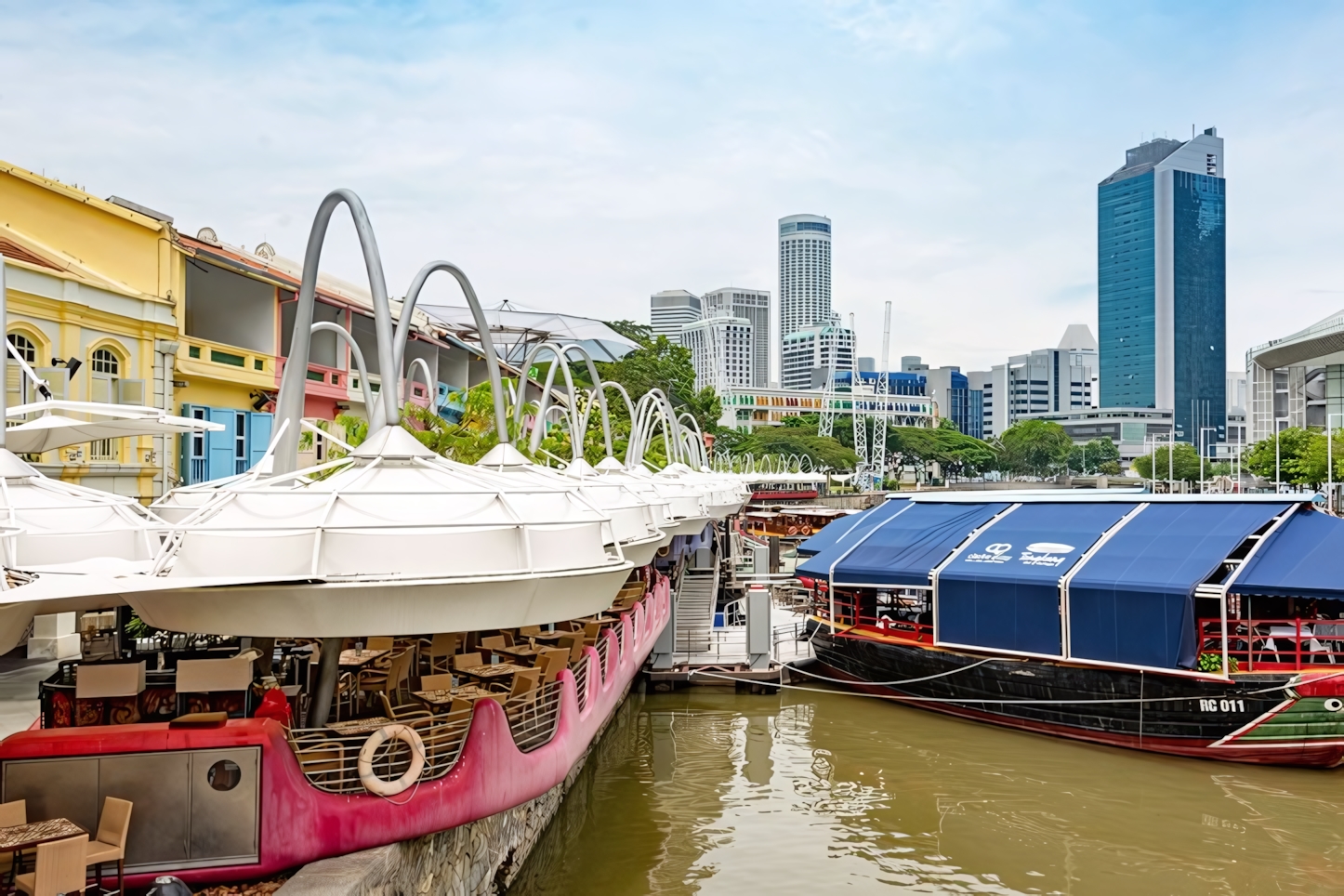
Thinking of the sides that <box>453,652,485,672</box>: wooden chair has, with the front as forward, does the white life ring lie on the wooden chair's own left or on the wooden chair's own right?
on the wooden chair's own right

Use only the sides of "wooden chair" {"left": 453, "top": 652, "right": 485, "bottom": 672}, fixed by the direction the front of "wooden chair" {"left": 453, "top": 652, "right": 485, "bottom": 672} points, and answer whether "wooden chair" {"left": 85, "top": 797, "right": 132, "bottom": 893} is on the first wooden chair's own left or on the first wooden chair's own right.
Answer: on the first wooden chair's own right

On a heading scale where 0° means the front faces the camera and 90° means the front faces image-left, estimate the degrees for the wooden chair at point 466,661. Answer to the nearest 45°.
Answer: approximately 315°

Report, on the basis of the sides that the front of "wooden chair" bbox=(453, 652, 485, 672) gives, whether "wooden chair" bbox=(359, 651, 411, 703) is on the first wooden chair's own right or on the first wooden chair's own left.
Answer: on the first wooden chair's own right

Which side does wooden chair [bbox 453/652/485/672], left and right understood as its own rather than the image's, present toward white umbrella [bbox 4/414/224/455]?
back

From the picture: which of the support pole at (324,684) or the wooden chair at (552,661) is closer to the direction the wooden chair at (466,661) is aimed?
the wooden chair

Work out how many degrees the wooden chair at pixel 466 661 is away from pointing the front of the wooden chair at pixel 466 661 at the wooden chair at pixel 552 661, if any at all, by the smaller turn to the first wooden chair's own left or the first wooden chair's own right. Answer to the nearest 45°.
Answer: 0° — it already faces it
